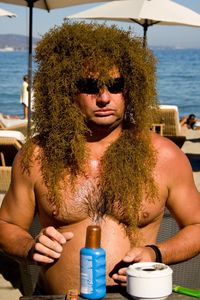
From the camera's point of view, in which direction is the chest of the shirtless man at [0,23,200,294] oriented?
toward the camera

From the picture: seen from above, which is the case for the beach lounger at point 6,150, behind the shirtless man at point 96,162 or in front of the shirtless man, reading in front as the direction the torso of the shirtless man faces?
behind

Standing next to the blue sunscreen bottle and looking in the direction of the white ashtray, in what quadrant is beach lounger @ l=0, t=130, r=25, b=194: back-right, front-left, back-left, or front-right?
back-left

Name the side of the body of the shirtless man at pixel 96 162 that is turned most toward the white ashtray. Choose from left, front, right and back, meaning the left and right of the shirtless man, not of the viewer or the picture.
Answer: front

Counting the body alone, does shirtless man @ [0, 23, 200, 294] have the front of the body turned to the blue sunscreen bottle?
yes

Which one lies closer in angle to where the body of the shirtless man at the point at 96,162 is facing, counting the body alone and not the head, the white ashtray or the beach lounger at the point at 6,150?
the white ashtray

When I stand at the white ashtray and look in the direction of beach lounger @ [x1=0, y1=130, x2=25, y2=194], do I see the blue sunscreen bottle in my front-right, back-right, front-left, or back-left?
front-left

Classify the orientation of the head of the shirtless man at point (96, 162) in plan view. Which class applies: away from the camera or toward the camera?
toward the camera
